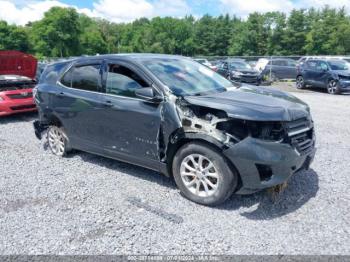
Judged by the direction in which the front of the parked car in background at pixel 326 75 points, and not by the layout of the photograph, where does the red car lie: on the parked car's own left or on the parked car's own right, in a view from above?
on the parked car's own right

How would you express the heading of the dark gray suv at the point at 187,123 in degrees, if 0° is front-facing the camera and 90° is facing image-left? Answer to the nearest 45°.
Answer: approximately 315°

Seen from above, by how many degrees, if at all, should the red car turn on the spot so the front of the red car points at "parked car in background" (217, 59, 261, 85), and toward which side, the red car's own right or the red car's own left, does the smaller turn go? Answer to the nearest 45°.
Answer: approximately 90° to the red car's own left

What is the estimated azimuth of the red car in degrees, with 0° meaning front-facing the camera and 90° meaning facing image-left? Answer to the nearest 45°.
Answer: approximately 315°

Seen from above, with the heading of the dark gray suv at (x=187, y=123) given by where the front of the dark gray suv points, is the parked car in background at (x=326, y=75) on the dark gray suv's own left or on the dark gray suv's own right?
on the dark gray suv's own left

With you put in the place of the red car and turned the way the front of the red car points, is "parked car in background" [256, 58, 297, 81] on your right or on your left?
on your left

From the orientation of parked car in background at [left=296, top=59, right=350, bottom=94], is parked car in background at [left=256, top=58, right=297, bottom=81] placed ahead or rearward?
rearward

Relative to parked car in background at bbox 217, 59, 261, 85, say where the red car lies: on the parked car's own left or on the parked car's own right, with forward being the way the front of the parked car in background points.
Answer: on the parked car's own right

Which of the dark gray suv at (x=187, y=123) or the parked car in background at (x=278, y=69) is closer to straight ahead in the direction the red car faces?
the dark gray suv

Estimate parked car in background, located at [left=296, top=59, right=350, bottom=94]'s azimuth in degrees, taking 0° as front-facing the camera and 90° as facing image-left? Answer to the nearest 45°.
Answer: approximately 315°

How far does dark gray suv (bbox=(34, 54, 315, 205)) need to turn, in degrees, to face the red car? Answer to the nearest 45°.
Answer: approximately 180°

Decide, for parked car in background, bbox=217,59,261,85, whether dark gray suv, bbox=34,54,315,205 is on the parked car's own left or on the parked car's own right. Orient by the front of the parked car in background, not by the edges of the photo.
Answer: on the parked car's own right
